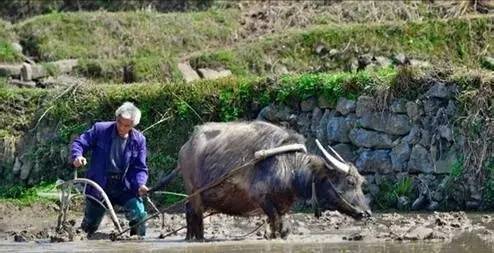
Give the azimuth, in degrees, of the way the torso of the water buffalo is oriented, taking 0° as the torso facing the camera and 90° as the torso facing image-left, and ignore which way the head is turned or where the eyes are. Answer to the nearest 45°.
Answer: approximately 270°

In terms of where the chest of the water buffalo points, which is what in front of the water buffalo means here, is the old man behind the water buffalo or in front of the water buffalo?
behind

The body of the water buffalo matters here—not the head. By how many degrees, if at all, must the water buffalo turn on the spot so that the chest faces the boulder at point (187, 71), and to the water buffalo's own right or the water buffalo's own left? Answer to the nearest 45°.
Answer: approximately 90° to the water buffalo's own left

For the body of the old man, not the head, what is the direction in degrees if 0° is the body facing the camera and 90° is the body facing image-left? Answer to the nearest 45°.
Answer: approximately 0°

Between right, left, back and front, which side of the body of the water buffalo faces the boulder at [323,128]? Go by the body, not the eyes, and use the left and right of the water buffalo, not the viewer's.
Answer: left

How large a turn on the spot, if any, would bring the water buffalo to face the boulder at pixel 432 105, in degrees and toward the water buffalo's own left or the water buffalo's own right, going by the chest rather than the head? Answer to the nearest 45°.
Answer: approximately 45° to the water buffalo's own left
